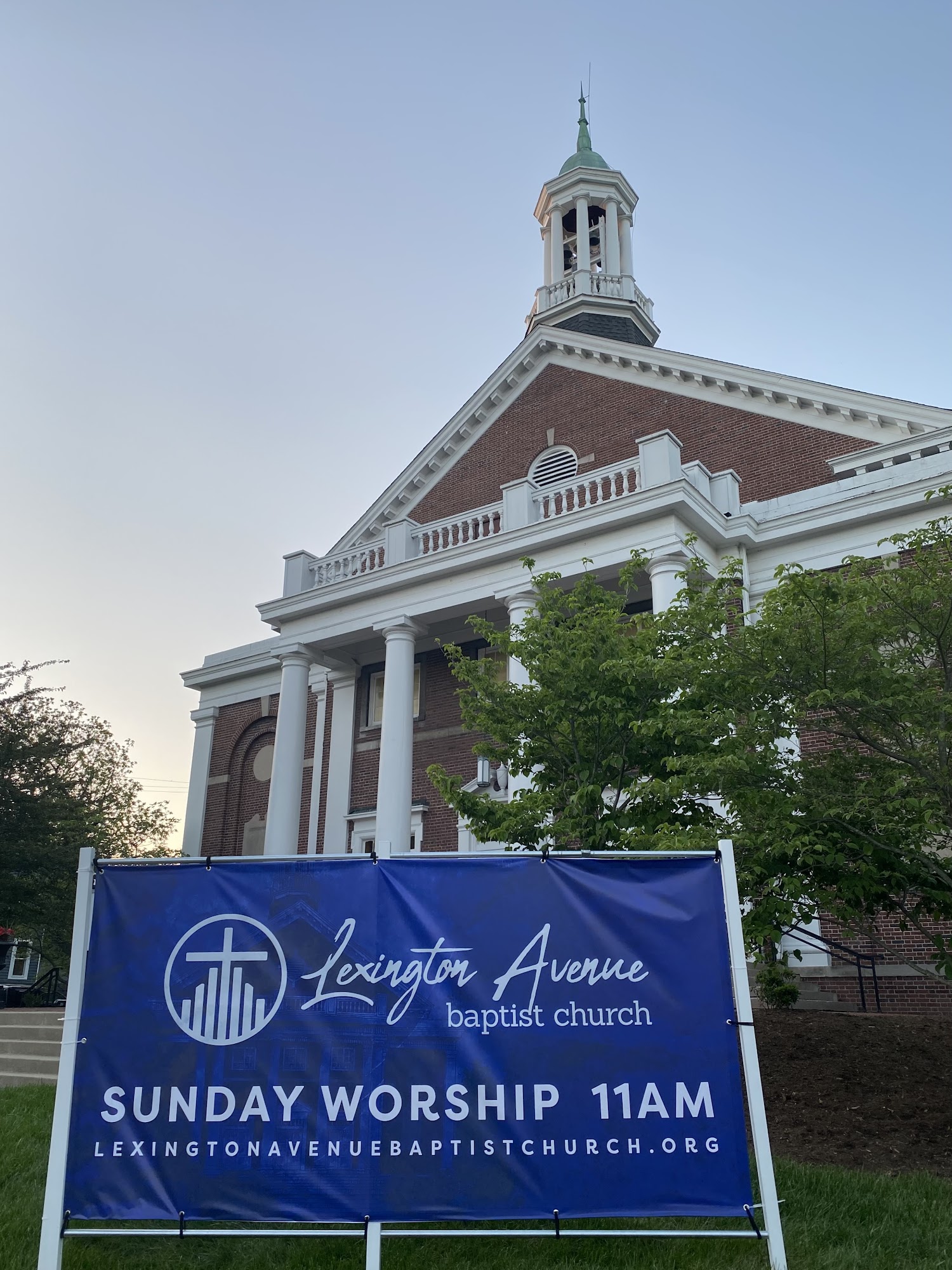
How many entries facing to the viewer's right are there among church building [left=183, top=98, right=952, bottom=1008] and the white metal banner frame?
0

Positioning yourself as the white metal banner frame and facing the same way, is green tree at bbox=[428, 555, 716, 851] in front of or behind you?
behind

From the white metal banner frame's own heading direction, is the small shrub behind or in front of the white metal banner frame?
behind

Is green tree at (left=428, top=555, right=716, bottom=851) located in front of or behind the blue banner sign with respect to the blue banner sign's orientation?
behind

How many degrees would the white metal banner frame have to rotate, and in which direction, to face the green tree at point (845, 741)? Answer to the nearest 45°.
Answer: approximately 135° to its left

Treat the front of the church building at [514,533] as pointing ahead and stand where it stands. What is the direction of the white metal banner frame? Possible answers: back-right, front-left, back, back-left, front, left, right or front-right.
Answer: front-left

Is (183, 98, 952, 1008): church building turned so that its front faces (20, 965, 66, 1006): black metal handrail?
no

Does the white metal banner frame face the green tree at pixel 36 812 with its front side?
no

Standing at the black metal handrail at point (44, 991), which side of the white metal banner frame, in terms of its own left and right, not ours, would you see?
back

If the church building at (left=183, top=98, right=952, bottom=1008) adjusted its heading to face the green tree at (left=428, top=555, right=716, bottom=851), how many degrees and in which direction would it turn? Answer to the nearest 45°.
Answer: approximately 45° to its left

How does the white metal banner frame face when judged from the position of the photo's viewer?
facing the viewer

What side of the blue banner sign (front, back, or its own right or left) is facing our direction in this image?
front

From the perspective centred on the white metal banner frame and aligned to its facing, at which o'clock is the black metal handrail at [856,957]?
The black metal handrail is roughly at 7 o'clock from the white metal banner frame.

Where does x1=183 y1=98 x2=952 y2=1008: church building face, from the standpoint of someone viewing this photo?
facing the viewer and to the left of the viewer

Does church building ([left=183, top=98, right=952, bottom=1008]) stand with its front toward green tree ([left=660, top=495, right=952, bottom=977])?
no
